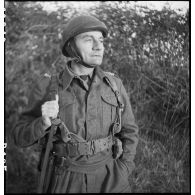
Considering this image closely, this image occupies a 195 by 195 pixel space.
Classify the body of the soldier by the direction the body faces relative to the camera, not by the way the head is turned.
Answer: toward the camera
